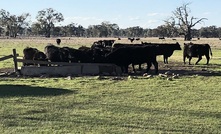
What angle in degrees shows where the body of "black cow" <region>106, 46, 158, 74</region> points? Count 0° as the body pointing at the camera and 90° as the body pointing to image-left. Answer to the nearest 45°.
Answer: approximately 90°

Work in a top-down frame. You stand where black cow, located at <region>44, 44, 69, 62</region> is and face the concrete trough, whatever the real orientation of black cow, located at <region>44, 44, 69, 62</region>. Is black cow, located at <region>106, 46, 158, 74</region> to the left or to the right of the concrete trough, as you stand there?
left

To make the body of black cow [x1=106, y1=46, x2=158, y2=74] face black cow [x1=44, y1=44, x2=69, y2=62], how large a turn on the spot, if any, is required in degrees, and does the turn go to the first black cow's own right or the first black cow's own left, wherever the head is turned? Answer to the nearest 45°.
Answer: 0° — it already faces it

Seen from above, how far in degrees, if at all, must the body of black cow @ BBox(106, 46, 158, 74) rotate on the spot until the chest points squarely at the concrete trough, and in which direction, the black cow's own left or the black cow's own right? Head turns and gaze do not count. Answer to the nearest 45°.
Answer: approximately 45° to the black cow's own left
